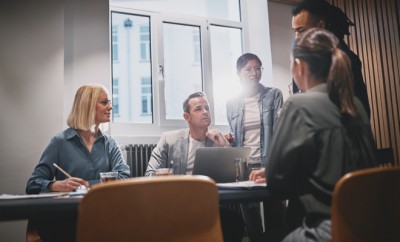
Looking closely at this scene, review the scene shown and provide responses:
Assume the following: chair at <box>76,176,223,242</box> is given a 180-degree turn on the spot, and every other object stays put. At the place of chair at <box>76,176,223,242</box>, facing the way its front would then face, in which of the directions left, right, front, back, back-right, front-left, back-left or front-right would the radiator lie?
back

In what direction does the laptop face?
away from the camera

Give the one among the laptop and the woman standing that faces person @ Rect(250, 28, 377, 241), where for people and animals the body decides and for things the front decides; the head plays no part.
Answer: the woman standing

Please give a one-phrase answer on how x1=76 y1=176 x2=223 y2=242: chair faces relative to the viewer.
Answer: facing away from the viewer

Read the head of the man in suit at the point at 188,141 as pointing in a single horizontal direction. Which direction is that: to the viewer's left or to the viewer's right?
to the viewer's right

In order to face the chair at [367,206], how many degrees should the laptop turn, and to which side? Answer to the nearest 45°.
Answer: approximately 135° to its right

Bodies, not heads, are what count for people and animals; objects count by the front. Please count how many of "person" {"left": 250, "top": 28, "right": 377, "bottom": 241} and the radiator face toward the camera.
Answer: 1

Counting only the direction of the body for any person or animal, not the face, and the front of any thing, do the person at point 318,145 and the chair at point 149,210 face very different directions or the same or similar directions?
same or similar directions

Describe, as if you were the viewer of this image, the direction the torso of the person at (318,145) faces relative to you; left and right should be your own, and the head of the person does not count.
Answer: facing away from the viewer and to the left of the viewer

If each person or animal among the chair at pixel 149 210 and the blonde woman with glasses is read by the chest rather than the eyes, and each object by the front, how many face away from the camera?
1

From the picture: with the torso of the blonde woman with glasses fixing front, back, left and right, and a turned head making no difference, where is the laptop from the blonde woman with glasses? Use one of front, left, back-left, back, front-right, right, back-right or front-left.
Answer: front

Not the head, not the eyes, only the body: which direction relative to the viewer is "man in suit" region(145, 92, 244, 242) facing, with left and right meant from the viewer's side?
facing the viewer and to the right of the viewer

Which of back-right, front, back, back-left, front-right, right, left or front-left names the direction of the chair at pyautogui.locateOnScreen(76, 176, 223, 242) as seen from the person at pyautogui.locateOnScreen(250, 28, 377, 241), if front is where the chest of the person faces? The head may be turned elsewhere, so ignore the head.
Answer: left

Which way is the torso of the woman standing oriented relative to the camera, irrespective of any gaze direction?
toward the camera

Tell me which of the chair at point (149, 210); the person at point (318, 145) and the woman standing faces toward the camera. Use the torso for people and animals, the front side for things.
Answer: the woman standing

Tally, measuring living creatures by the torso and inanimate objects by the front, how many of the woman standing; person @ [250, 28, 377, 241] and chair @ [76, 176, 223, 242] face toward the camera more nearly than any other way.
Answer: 1

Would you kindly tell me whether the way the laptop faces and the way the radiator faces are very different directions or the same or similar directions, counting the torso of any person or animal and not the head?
very different directions

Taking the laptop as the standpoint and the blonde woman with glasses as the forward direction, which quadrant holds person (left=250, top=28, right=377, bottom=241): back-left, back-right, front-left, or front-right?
back-left

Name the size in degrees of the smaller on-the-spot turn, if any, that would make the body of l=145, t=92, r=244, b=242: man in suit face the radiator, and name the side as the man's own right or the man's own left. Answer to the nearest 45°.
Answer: approximately 180°

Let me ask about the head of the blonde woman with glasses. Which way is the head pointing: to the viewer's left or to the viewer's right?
to the viewer's right

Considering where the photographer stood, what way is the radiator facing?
facing the viewer
